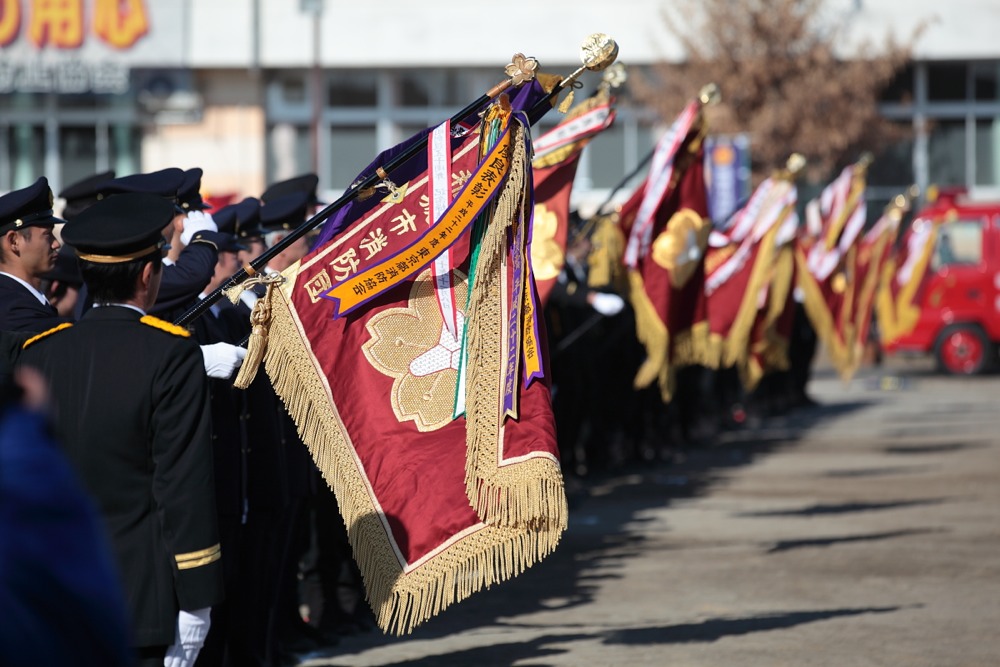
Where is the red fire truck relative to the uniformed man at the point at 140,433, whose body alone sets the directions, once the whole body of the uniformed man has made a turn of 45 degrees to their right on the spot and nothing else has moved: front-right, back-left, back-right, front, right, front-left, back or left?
front-left

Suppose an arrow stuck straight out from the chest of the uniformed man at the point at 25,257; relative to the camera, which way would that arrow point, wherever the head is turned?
to the viewer's right

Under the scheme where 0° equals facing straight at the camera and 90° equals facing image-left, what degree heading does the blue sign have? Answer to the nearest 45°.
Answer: approximately 0°

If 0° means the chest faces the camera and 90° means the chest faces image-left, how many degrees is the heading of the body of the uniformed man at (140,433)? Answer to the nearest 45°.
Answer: approximately 225°

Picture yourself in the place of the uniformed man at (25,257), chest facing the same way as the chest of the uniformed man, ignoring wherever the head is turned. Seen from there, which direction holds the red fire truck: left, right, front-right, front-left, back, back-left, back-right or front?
front-left

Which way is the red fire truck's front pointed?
to the viewer's left

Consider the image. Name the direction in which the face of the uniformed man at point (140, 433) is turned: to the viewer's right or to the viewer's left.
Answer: to the viewer's right

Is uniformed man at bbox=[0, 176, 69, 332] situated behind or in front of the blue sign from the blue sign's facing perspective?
in front

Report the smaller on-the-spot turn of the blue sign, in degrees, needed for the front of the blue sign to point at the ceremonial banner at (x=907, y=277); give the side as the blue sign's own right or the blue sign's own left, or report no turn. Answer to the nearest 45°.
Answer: approximately 45° to the blue sign's own left

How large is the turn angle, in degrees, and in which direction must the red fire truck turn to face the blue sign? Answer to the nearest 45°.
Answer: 0° — it already faces it
